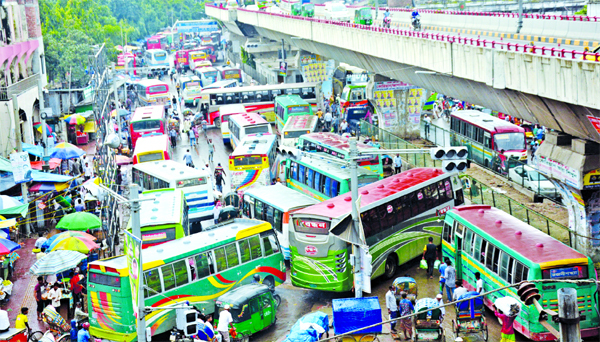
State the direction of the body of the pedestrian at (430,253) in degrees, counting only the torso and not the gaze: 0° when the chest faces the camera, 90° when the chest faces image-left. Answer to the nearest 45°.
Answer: approximately 180°

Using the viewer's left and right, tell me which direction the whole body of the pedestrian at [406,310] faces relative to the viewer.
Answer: facing away from the viewer

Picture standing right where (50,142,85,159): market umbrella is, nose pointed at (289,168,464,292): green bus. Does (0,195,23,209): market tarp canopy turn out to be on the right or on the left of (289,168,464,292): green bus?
right

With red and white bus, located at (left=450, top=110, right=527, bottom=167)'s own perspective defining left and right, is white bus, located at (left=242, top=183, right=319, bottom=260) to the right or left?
on its right

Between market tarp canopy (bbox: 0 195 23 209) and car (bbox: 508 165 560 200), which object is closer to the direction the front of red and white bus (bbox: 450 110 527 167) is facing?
the car

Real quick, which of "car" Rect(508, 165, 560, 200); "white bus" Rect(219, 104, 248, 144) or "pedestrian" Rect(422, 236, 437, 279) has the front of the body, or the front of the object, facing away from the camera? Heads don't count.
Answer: the pedestrian

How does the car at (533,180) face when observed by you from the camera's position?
facing the viewer and to the right of the viewer
